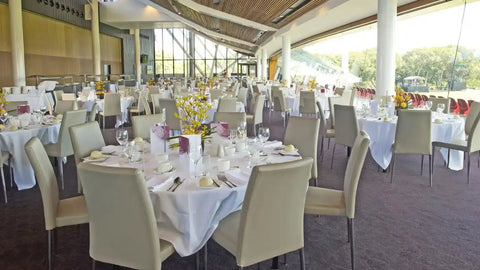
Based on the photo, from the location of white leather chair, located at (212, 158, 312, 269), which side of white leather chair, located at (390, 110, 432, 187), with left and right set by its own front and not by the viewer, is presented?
back

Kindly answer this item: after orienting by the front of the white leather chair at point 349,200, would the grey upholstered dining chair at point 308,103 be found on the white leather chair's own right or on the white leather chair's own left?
on the white leather chair's own right

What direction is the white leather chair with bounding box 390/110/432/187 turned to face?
away from the camera

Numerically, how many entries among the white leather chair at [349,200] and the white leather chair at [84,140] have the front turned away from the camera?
0

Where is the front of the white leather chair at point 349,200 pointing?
to the viewer's left

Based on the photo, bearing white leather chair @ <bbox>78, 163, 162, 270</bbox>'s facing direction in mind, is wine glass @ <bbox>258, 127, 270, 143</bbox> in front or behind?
in front

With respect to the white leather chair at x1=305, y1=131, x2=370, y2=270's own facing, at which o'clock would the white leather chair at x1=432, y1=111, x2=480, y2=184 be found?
the white leather chair at x1=432, y1=111, x2=480, y2=184 is roughly at 4 o'clock from the white leather chair at x1=305, y1=131, x2=370, y2=270.

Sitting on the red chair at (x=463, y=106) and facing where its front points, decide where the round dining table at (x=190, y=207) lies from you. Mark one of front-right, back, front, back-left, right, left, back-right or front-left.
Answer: back-right

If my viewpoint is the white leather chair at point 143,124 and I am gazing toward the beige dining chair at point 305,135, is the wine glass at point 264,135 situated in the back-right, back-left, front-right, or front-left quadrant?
front-right

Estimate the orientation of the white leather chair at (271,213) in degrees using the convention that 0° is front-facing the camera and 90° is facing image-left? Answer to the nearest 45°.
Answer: approximately 135°

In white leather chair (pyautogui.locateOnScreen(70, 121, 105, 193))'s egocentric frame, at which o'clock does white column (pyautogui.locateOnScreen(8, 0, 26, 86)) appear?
The white column is roughly at 7 o'clock from the white leather chair.

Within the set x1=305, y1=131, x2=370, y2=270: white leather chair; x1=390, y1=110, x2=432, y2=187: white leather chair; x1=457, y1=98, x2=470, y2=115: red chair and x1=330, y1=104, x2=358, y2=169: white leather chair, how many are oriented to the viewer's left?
1

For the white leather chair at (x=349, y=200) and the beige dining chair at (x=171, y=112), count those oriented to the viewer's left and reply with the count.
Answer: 1

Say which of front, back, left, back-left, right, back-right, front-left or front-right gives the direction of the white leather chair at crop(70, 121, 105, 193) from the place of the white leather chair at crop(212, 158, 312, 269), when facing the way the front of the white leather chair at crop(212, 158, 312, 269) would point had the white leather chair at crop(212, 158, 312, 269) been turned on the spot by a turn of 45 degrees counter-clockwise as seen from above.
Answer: front-right

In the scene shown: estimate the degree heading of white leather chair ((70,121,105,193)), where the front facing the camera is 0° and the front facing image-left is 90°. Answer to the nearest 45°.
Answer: approximately 315°

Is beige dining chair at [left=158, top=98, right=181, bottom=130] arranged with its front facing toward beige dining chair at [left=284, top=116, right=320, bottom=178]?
no

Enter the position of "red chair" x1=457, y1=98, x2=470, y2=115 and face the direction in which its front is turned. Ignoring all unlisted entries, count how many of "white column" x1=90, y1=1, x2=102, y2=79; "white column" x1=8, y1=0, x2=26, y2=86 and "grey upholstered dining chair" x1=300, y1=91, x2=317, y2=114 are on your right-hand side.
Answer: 0
